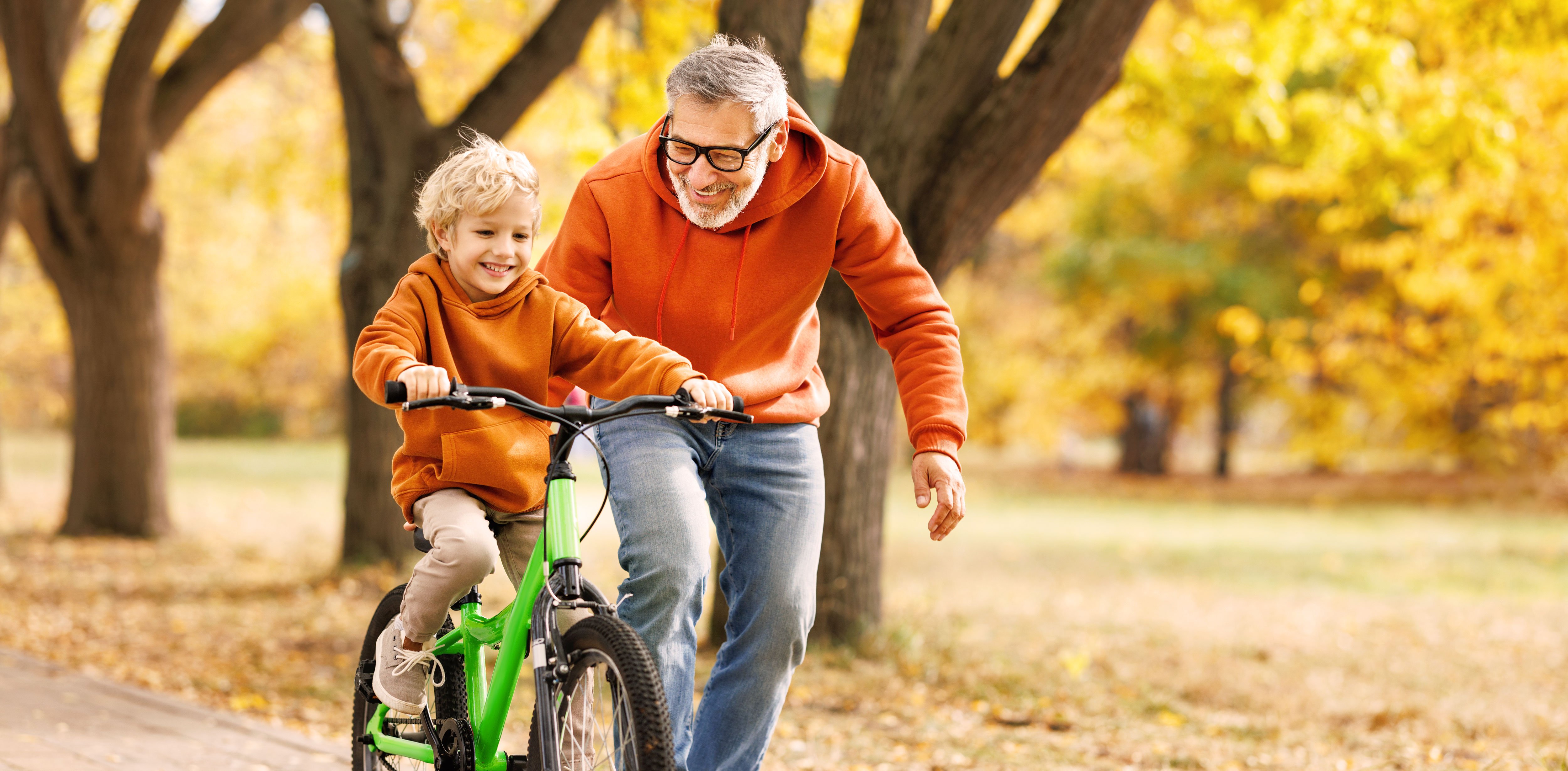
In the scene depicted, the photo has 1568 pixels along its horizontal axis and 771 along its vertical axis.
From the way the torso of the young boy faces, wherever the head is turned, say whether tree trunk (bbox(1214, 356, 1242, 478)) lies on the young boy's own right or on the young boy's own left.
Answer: on the young boy's own left

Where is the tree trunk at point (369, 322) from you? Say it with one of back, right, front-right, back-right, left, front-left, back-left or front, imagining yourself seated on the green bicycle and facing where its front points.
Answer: back-left

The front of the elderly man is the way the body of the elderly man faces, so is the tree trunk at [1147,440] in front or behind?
behind

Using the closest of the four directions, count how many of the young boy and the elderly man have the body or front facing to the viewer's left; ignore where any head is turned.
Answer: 0

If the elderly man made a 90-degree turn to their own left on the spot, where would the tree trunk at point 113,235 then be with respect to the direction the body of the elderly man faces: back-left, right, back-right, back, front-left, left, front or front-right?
back-left

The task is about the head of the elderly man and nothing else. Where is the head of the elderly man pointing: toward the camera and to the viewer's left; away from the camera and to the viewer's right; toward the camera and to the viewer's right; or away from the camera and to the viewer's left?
toward the camera and to the viewer's left

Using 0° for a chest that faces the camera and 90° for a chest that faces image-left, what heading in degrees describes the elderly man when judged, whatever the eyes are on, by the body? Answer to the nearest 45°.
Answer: approximately 0°

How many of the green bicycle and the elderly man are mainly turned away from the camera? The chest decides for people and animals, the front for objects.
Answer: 0

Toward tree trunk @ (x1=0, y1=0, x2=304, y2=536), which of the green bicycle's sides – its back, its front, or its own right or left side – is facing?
back

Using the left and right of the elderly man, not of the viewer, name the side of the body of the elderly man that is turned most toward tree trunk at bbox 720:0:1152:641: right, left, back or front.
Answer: back

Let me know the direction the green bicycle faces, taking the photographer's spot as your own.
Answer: facing the viewer and to the right of the viewer

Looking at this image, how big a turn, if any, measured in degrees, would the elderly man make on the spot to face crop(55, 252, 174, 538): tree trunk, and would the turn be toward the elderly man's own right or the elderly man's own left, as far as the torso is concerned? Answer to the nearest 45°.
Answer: approximately 135° to the elderly man's own right

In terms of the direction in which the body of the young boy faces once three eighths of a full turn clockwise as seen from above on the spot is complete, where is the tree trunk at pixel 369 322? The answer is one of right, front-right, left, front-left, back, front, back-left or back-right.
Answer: right
